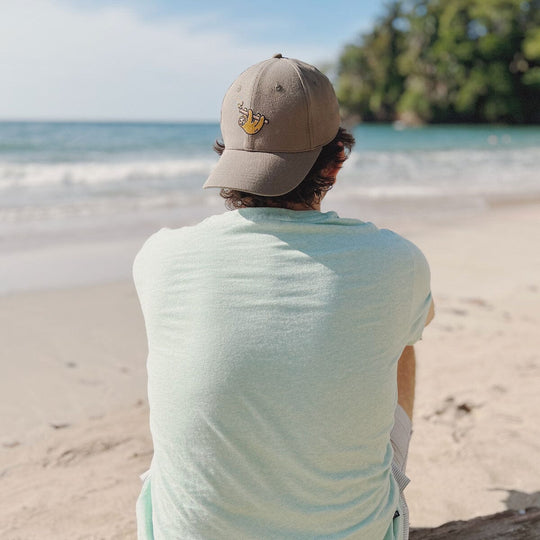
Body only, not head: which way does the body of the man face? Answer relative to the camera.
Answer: away from the camera
